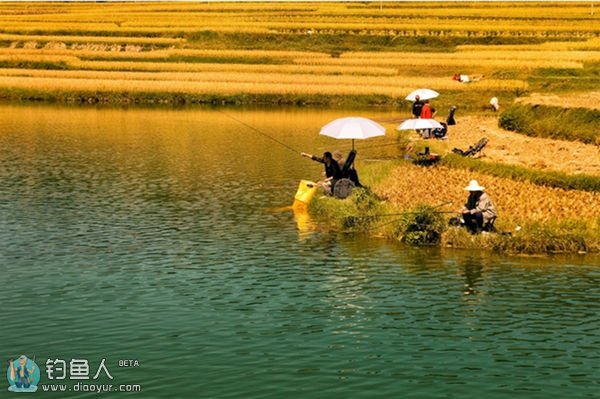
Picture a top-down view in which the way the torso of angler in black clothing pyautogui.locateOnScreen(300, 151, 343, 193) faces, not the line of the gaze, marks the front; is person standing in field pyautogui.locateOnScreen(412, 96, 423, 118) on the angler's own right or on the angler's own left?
on the angler's own right

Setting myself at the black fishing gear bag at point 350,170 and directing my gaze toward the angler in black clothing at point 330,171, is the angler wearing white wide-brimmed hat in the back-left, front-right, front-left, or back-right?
back-left

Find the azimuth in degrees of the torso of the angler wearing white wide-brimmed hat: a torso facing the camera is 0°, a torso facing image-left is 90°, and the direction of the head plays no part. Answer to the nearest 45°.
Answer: approximately 45°

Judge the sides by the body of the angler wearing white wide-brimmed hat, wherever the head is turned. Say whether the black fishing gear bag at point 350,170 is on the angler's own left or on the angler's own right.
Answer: on the angler's own right

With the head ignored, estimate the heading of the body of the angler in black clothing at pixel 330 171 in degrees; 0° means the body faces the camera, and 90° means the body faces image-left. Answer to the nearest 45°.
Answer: approximately 90°

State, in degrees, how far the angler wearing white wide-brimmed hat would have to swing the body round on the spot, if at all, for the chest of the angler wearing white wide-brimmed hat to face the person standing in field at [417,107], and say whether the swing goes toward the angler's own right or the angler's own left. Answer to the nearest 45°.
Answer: approximately 135° to the angler's own right

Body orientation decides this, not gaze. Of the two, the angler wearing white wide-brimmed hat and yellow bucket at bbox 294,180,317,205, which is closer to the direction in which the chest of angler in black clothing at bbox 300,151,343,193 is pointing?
the yellow bucket
